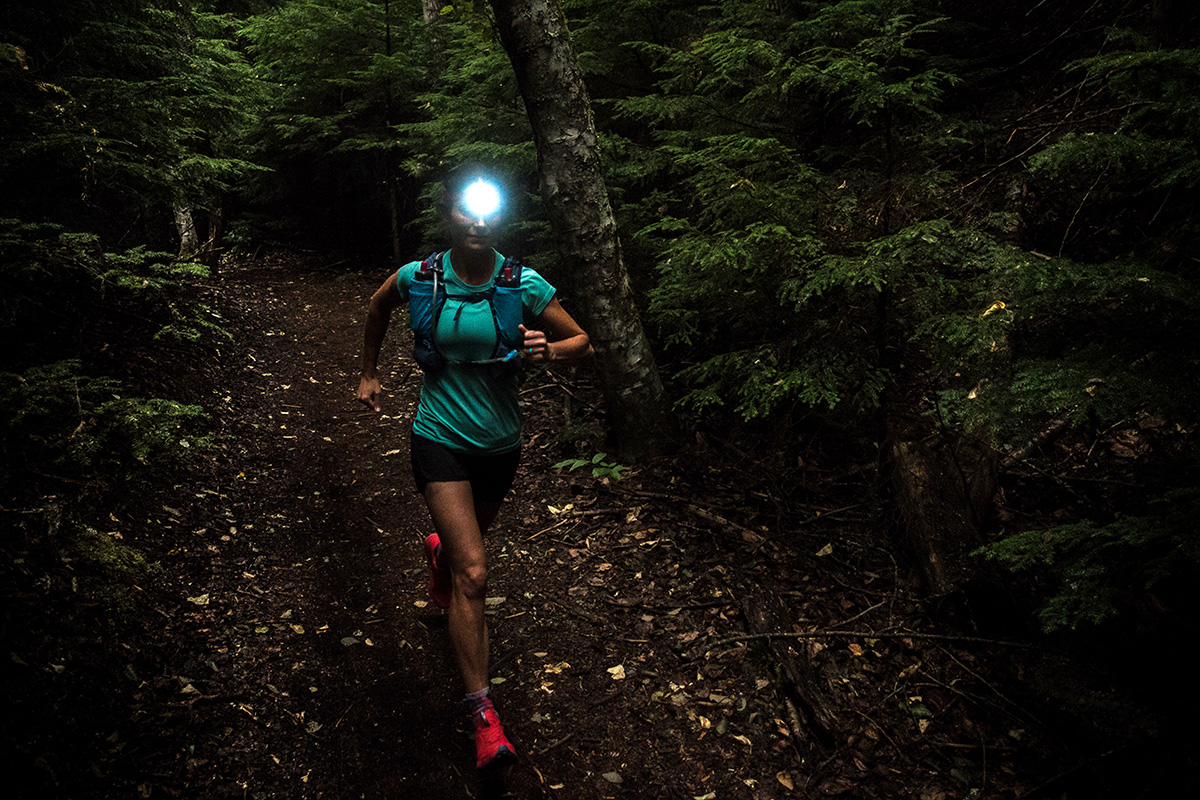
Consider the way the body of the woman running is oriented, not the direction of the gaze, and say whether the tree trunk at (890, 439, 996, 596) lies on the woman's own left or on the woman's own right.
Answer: on the woman's own left

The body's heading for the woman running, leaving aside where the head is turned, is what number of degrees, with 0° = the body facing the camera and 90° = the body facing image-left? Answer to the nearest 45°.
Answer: approximately 0°

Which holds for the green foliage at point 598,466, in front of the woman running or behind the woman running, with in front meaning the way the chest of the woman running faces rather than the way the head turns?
behind

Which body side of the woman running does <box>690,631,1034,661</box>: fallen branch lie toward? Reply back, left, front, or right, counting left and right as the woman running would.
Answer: left
